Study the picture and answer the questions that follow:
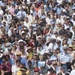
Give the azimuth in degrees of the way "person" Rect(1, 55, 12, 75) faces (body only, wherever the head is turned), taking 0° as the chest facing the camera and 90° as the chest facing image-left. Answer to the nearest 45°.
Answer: approximately 45°
